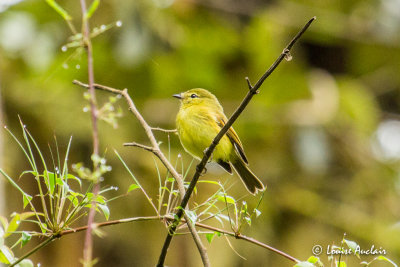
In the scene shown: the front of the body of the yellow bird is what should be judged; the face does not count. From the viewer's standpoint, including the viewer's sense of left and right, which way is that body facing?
facing the viewer and to the left of the viewer

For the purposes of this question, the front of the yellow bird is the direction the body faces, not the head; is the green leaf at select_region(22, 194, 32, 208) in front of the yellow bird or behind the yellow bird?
in front
